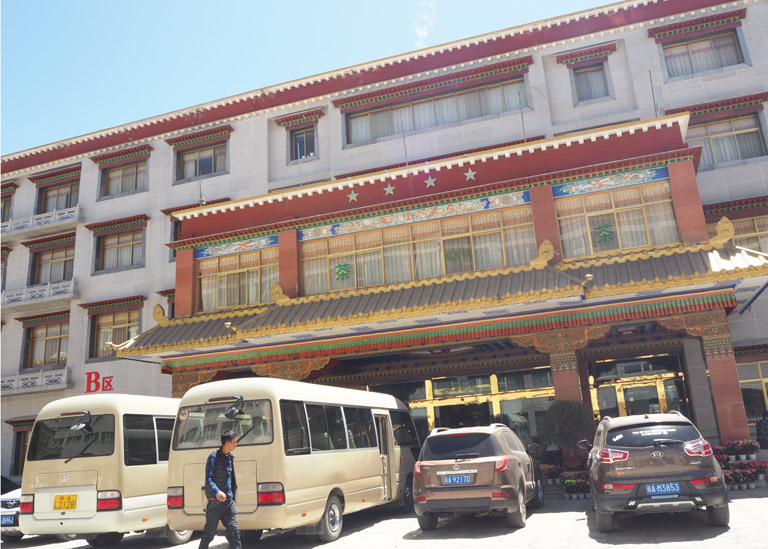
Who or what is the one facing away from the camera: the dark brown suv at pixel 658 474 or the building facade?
the dark brown suv

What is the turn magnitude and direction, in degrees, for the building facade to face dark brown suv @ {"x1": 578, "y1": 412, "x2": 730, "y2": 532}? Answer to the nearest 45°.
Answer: approximately 45° to its left

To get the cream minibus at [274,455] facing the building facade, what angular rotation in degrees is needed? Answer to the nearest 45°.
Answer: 0° — it already faces it

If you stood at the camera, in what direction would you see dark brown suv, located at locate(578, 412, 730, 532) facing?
facing away from the viewer

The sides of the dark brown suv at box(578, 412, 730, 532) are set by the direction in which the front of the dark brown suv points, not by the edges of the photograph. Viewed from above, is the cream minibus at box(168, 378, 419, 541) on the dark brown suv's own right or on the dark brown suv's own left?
on the dark brown suv's own left

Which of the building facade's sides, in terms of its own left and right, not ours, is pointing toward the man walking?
front

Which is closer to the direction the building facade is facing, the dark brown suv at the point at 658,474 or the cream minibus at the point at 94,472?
the cream minibus

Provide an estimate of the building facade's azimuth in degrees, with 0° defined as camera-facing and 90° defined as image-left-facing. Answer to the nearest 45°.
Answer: approximately 45°

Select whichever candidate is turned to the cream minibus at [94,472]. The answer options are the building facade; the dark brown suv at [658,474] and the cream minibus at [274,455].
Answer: the building facade

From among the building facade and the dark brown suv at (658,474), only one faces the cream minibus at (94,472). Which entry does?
the building facade

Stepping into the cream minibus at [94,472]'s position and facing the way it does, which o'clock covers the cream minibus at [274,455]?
the cream minibus at [274,455] is roughly at 3 o'clock from the cream minibus at [94,472].

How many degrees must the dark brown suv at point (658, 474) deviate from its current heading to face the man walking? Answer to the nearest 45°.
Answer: approximately 135° to its left

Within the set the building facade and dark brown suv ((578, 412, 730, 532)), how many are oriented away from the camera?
1
